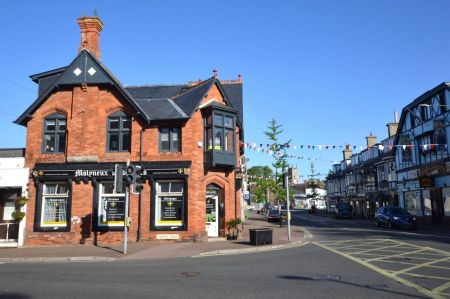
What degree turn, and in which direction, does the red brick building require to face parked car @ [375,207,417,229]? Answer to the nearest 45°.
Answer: approximately 90° to its left

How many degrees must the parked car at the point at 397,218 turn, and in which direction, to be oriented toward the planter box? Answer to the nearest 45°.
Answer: approximately 45° to its right

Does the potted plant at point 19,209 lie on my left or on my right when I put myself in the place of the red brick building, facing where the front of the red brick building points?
on my right

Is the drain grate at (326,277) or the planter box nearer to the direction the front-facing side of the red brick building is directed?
the drain grate

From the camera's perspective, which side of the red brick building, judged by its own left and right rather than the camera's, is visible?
front

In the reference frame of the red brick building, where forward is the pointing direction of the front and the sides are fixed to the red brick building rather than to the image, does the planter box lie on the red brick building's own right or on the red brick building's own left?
on the red brick building's own left

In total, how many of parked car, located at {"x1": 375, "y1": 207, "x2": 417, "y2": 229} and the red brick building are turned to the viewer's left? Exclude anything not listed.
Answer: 0

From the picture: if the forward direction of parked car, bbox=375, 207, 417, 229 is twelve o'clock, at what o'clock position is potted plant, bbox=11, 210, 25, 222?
The potted plant is roughly at 3 o'clock from the parked car.

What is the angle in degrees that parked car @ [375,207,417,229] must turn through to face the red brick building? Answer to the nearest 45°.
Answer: approximately 90° to its right

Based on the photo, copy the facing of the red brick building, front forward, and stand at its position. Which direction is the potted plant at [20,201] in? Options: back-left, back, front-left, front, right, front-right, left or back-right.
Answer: right

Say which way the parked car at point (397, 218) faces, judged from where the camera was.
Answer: facing the viewer and to the right of the viewer

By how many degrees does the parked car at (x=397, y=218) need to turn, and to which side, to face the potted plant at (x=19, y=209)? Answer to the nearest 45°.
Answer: approximately 90° to its right

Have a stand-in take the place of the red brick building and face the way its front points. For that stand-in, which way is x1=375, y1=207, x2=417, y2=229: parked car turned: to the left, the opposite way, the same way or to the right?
the same way
